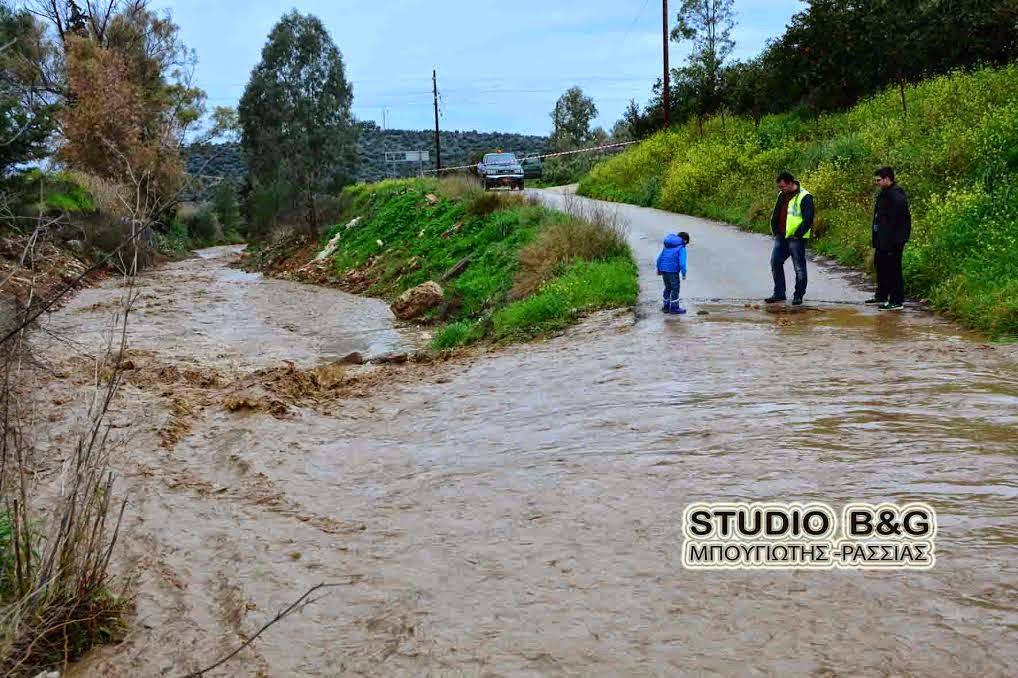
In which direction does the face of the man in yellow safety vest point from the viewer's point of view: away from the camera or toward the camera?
toward the camera

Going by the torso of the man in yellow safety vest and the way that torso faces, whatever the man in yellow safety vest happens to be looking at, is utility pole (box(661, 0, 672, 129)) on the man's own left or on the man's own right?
on the man's own right

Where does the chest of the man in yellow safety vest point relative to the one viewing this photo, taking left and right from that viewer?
facing the viewer and to the left of the viewer

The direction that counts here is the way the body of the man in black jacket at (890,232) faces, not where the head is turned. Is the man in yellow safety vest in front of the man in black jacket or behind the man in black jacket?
in front

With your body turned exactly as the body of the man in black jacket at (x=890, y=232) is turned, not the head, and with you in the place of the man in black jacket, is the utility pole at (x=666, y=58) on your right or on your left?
on your right

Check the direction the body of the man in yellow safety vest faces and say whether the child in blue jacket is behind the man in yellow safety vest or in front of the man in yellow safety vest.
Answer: in front

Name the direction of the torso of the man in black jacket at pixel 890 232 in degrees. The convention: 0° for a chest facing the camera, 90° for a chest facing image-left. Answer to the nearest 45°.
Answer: approximately 90°

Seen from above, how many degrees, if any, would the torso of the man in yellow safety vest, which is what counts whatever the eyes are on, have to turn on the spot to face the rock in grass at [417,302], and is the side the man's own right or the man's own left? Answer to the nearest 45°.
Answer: approximately 90° to the man's own right

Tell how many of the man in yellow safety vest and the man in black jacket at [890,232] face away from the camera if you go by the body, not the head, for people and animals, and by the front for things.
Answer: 0

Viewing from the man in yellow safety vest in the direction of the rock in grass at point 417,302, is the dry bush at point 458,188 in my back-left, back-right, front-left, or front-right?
front-right

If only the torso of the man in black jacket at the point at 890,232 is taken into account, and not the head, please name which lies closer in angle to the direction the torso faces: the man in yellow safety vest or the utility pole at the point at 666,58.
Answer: the man in yellow safety vest

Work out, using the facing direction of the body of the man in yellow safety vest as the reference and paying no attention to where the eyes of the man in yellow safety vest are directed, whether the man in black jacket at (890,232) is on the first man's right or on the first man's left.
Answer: on the first man's left
